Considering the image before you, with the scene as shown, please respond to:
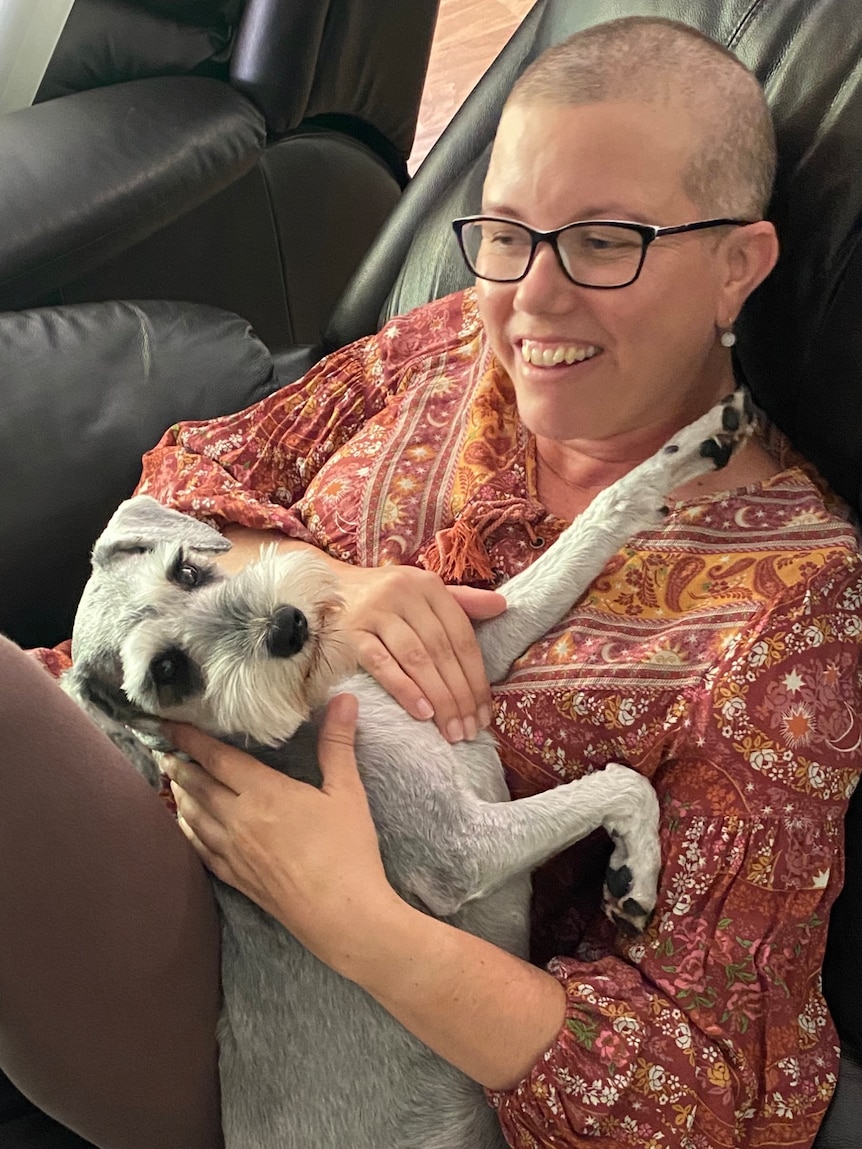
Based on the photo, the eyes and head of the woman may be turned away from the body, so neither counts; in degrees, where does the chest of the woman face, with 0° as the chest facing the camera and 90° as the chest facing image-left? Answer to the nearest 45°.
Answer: approximately 45°

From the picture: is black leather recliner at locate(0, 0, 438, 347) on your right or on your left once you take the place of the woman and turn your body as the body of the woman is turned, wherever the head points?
on your right

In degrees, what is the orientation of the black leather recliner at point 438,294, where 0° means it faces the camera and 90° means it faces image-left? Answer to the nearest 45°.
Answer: approximately 45°
